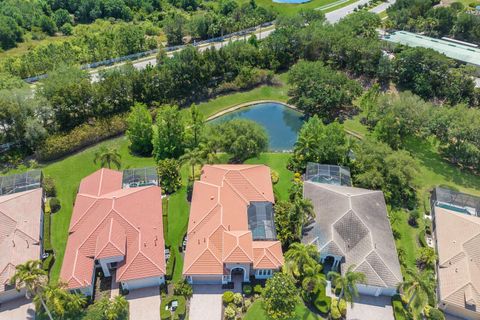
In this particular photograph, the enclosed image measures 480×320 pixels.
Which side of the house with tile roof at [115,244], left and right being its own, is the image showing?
front

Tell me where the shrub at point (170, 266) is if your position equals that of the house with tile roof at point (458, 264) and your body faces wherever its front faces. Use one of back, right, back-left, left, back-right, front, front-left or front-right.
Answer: front-right

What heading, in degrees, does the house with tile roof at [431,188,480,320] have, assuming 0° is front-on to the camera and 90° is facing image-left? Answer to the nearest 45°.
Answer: approximately 0°

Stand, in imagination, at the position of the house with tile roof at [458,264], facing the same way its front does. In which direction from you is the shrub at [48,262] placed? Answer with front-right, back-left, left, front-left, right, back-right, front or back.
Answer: front-right

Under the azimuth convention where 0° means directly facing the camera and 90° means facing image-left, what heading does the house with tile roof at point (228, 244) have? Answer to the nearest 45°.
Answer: approximately 0°

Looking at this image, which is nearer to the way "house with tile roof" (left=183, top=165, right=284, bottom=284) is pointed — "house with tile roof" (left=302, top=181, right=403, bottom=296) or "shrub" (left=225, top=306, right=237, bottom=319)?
the shrub

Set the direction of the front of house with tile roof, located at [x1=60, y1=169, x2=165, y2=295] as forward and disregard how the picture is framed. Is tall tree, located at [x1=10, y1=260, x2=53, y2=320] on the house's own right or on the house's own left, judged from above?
on the house's own right

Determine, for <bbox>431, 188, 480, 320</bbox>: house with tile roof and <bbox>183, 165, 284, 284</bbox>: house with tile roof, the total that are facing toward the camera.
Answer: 2

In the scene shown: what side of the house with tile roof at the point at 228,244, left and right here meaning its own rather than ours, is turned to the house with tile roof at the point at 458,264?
left

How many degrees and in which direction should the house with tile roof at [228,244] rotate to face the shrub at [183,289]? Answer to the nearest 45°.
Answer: approximately 45° to its right

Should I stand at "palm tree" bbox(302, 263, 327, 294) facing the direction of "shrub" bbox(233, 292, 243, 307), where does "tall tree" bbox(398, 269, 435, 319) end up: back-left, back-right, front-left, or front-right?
back-left
